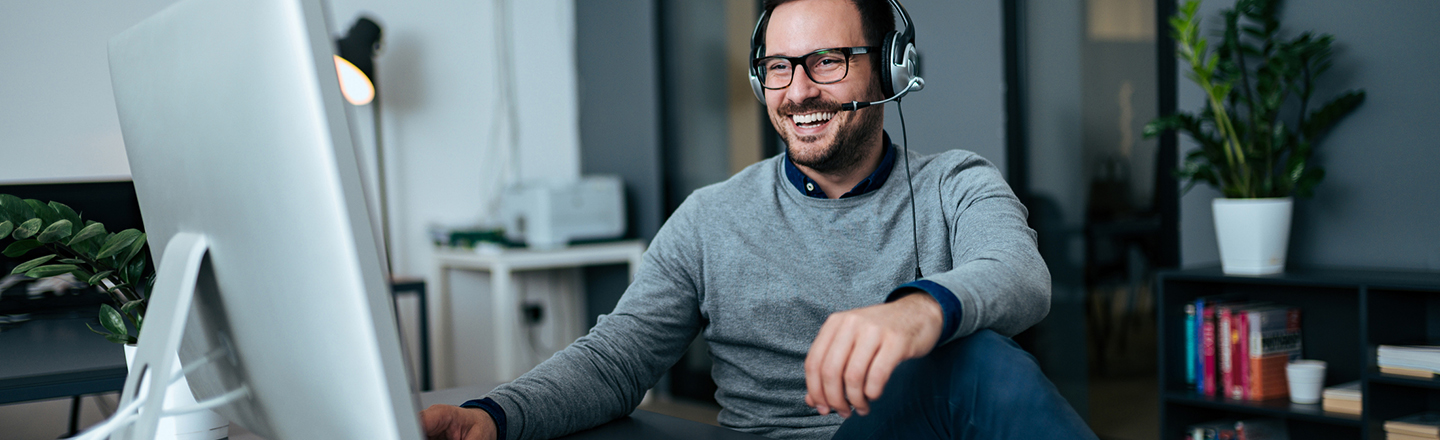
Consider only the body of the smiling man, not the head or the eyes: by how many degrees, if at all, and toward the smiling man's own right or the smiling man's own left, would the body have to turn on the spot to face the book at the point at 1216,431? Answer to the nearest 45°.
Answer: approximately 180°

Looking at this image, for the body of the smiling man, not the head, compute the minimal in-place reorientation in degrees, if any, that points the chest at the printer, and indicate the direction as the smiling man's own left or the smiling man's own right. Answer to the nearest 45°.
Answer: approximately 135° to the smiling man's own right

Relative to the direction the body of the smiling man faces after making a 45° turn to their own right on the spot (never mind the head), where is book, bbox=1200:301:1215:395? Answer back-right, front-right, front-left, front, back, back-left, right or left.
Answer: back-right

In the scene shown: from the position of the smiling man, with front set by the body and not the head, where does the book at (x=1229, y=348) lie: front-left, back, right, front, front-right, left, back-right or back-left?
back

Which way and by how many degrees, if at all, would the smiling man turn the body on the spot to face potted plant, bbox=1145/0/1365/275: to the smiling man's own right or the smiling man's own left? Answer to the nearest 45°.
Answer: approximately 180°

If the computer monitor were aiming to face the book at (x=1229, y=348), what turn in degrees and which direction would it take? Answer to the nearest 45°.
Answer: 0° — it already faces it

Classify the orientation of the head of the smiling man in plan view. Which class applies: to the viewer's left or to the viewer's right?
to the viewer's left

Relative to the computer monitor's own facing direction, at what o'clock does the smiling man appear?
The smiling man is roughly at 12 o'clock from the computer monitor.

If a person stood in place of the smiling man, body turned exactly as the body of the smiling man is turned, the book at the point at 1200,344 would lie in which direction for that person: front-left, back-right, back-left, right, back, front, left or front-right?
back

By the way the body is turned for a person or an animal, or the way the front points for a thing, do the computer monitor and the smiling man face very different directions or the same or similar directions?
very different directions

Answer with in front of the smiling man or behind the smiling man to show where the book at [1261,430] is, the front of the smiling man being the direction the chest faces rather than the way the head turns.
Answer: behind

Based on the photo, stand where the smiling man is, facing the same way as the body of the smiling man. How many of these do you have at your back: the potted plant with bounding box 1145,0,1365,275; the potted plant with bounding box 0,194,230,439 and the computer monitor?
1

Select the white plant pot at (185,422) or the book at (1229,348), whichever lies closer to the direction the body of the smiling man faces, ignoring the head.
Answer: the white plant pot

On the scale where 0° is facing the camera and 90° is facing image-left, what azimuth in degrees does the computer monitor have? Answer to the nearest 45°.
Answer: approximately 225°
